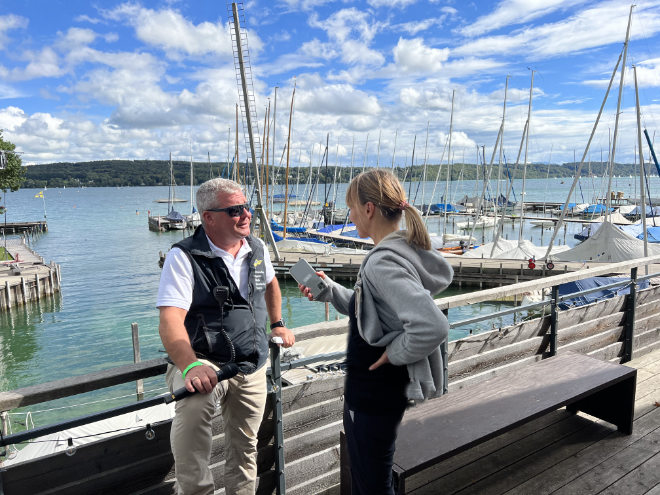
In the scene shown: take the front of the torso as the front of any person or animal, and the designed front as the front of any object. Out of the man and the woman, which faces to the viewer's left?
the woman

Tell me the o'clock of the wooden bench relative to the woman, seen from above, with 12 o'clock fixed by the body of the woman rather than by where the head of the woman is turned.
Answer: The wooden bench is roughly at 4 o'clock from the woman.

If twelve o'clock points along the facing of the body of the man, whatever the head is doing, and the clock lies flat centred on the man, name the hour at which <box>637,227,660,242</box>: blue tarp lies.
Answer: The blue tarp is roughly at 9 o'clock from the man.

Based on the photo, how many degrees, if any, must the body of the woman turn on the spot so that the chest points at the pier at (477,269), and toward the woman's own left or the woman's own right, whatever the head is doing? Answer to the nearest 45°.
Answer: approximately 90° to the woman's own right

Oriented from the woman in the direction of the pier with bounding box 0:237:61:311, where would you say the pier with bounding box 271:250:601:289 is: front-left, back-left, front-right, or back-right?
front-right

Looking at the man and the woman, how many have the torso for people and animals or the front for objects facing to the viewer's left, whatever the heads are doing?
1

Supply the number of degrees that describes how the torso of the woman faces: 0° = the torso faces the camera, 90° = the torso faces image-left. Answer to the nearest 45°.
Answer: approximately 90°

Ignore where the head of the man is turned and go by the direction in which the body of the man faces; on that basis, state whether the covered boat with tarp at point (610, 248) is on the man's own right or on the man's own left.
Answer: on the man's own left

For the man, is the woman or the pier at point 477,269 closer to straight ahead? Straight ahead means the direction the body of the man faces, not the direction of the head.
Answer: the woman

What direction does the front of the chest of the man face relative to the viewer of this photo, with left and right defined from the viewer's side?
facing the viewer and to the right of the viewer

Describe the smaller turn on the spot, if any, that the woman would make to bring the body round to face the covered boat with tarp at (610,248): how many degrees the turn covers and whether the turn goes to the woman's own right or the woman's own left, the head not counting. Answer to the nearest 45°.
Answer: approximately 135° to the woman's own right
